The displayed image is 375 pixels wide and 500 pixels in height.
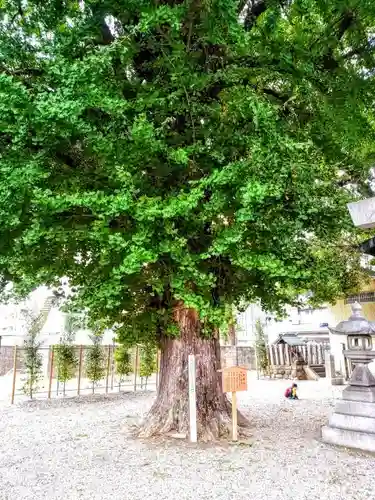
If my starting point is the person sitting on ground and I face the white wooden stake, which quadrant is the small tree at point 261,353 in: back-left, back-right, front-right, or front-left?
back-right

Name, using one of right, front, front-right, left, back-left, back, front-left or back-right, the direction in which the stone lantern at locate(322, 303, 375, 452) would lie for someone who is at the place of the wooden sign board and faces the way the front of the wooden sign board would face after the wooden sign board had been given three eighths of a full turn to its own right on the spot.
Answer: back-right

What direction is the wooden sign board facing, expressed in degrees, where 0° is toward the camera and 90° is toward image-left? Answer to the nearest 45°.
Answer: approximately 0°

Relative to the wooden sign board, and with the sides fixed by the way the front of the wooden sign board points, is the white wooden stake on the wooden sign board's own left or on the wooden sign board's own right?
on the wooden sign board's own right

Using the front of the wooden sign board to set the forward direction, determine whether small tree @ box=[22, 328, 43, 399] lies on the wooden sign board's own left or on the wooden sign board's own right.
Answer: on the wooden sign board's own right

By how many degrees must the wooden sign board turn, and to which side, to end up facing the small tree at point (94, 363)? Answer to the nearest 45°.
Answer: approximately 135° to its right

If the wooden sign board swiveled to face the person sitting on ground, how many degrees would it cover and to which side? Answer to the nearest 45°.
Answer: approximately 180°

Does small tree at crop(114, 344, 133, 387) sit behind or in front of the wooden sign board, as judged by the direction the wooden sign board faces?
behind

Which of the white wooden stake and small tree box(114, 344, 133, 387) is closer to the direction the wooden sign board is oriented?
the white wooden stake

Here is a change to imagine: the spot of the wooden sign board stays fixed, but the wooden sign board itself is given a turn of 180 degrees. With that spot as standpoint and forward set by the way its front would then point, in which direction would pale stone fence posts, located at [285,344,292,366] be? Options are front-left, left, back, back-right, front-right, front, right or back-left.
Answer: front

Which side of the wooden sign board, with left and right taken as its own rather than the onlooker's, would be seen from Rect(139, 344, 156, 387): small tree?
back

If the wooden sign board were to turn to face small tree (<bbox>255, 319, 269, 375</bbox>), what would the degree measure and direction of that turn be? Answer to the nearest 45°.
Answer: approximately 180°

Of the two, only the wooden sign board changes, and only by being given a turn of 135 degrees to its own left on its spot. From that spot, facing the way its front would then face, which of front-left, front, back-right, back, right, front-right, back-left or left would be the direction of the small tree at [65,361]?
left
